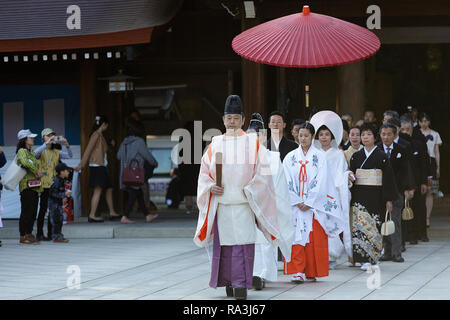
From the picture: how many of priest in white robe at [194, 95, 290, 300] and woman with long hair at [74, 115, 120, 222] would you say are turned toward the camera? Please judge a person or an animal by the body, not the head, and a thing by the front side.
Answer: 1

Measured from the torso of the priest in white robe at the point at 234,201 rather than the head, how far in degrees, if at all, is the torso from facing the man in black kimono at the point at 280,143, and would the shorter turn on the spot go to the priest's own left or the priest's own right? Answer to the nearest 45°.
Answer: approximately 180°

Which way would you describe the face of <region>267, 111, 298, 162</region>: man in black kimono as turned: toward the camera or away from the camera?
toward the camera

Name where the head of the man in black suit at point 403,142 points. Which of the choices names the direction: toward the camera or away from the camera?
toward the camera

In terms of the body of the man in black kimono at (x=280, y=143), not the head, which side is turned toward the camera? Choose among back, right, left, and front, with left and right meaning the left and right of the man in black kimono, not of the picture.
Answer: front

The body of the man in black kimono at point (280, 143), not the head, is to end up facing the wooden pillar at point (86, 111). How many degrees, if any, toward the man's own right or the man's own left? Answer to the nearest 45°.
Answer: approximately 135° to the man's own right

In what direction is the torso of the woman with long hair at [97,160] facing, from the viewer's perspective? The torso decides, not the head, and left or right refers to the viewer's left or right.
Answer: facing to the right of the viewer

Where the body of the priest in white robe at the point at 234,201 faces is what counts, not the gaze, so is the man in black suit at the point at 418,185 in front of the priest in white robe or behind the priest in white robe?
behind

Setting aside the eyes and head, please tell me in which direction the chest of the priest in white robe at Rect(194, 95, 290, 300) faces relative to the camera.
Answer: toward the camera

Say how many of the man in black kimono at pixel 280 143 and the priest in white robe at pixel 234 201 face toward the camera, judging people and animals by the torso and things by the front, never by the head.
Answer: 2

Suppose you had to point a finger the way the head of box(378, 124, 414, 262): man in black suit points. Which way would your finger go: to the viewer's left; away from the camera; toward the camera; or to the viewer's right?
toward the camera

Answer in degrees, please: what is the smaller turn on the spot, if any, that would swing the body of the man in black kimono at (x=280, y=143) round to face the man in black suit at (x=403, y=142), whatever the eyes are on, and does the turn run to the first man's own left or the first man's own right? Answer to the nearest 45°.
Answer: approximately 135° to the first man's own left

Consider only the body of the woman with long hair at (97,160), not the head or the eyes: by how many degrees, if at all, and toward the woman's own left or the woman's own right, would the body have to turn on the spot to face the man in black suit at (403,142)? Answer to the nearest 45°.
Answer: approximately 45° to the woman's own right

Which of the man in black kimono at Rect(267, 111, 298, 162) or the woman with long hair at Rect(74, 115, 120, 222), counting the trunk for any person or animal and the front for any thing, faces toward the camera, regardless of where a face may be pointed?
the man in black kimono

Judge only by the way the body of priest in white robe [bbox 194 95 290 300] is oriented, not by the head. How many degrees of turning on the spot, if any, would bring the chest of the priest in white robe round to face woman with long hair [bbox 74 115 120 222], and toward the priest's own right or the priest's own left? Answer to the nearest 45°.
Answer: approximately 180°

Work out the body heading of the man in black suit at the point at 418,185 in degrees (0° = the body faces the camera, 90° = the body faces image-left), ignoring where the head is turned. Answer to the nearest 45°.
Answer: approximately 45°

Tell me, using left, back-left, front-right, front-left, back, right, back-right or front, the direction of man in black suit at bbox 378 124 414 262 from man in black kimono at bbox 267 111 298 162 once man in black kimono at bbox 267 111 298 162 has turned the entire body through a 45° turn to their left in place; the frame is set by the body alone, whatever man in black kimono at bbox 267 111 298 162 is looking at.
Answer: left

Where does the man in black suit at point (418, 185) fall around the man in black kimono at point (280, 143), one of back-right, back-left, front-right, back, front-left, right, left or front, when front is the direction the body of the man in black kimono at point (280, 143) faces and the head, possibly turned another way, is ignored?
back-left
